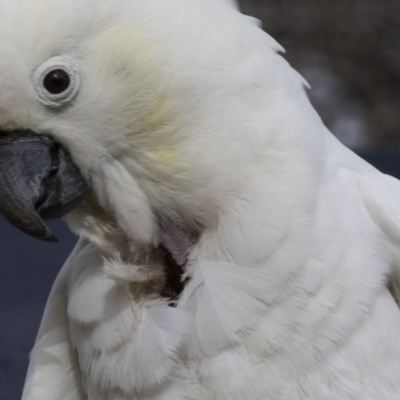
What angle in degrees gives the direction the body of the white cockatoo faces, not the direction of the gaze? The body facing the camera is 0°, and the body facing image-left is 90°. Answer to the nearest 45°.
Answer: approximately 45°
